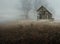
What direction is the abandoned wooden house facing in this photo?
toward the camera
